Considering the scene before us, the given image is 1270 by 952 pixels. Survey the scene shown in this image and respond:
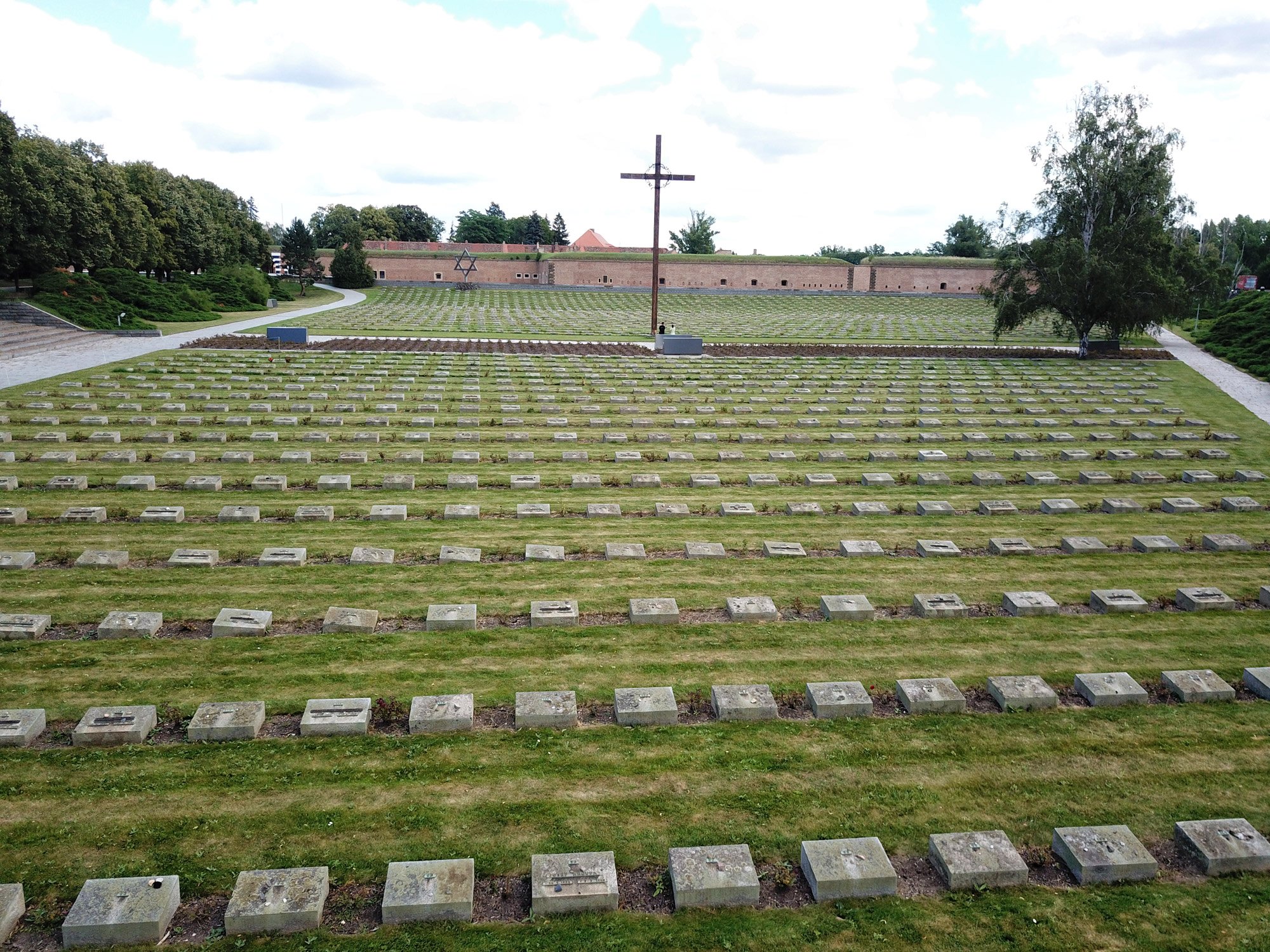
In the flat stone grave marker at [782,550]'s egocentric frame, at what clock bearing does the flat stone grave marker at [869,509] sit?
the flat stone grave marker at [869,509] is roughly at 7 o'clock from the flat stone grave marker at [782,550].

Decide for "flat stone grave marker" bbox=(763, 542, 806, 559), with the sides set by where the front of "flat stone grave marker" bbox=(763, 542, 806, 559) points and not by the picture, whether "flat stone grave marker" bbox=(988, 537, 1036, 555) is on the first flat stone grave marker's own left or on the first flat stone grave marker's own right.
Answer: on the first flat stone grave marker's own left

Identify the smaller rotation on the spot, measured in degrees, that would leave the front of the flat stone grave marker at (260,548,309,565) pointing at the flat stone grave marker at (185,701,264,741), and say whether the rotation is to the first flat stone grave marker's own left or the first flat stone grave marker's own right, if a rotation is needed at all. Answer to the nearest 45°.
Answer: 0° — it already faces it

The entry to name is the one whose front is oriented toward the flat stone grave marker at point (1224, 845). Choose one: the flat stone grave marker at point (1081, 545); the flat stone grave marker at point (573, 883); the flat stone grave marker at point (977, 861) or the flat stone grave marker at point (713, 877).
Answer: the flat stone grave marker at point (1081, 545)

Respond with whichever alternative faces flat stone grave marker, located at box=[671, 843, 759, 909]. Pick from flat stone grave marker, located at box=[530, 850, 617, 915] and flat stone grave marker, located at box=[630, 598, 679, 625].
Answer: flat stone grave marker, located at box=[630, 598, 679, 625]

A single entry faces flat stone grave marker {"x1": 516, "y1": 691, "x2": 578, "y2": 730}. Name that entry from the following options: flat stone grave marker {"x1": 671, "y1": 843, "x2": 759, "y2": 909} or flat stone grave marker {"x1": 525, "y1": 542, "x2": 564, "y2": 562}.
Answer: flat stone grave marker {"x1": 525, "y1": 542, "x2": 564, "y2": 562}

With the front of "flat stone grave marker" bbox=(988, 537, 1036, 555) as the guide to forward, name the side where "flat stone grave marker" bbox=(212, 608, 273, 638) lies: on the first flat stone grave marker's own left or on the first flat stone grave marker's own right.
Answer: on the first flat stone grave marker's own right

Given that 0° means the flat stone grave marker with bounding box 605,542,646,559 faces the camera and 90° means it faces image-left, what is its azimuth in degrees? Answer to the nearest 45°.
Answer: approximately 0°

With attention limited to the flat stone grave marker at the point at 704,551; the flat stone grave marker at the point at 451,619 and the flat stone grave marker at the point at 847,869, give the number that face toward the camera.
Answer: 3

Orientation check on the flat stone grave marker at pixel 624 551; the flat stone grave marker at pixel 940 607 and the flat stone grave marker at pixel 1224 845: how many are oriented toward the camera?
3
